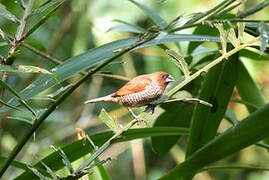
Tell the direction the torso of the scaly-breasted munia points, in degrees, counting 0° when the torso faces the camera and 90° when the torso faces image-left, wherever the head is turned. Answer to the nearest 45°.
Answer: approximately 270°
